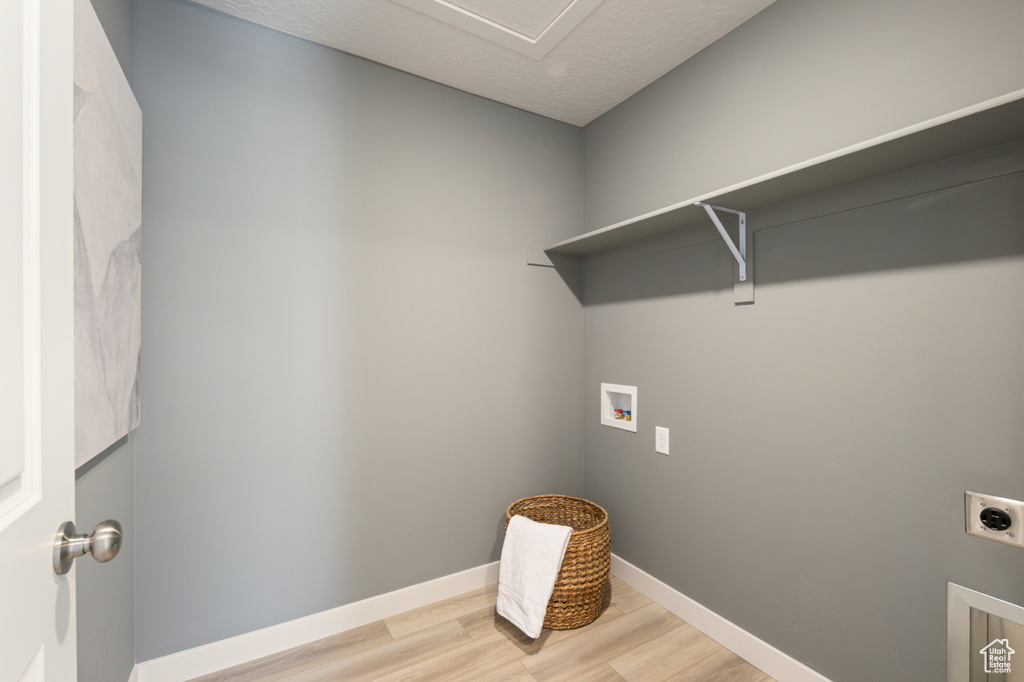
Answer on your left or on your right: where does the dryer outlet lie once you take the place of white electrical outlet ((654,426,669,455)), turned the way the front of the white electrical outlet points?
on your left

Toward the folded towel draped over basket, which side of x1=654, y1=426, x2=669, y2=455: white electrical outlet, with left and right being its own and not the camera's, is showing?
front

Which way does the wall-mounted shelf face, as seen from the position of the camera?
facing the viewer and to the left of the viewer

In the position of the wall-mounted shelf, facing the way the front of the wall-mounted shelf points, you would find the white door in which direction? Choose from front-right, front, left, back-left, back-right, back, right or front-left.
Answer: front

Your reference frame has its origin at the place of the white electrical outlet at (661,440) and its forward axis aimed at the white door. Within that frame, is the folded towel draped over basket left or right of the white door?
right

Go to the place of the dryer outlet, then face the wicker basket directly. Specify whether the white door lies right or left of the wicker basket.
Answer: left

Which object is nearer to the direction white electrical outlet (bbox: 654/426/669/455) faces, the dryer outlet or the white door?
the white door

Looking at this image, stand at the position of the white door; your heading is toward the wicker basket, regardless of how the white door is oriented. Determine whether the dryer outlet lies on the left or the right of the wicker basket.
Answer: right

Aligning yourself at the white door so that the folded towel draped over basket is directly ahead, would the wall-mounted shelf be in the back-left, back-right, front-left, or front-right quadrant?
front-right

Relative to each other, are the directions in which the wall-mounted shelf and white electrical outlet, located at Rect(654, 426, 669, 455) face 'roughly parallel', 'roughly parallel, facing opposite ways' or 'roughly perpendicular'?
roughly parallel

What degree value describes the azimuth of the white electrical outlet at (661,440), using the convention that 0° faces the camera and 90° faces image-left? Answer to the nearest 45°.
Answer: approximately 45°

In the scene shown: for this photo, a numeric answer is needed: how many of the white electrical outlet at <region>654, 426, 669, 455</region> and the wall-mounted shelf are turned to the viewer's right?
0
